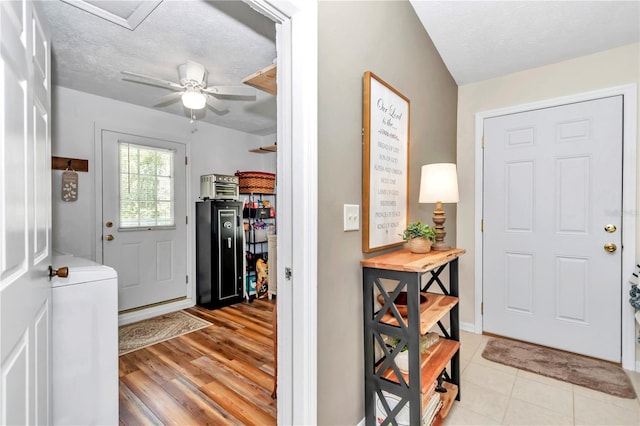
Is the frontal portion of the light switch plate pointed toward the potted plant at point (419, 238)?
no

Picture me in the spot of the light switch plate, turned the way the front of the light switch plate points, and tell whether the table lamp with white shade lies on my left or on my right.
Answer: on my left

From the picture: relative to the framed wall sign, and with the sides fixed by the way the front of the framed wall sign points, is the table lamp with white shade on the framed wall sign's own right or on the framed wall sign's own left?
on the framed wall sign's own left

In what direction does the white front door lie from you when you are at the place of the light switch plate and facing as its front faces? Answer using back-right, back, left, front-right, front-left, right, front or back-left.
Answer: left

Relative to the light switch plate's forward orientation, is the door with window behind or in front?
behind

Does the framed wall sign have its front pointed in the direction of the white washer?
no

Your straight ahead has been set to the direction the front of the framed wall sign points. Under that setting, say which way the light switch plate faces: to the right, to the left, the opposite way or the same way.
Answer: the same way

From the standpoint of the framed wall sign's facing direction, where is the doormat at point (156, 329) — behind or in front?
behind

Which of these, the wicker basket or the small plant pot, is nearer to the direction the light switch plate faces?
the small plant pot

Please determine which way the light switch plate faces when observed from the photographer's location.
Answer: facing the viewer and to the right of the viewer

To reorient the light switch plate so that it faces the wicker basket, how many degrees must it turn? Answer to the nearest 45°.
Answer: approximately 180°

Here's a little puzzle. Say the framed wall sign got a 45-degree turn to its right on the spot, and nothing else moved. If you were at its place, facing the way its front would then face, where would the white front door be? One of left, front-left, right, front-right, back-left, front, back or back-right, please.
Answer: back-left
